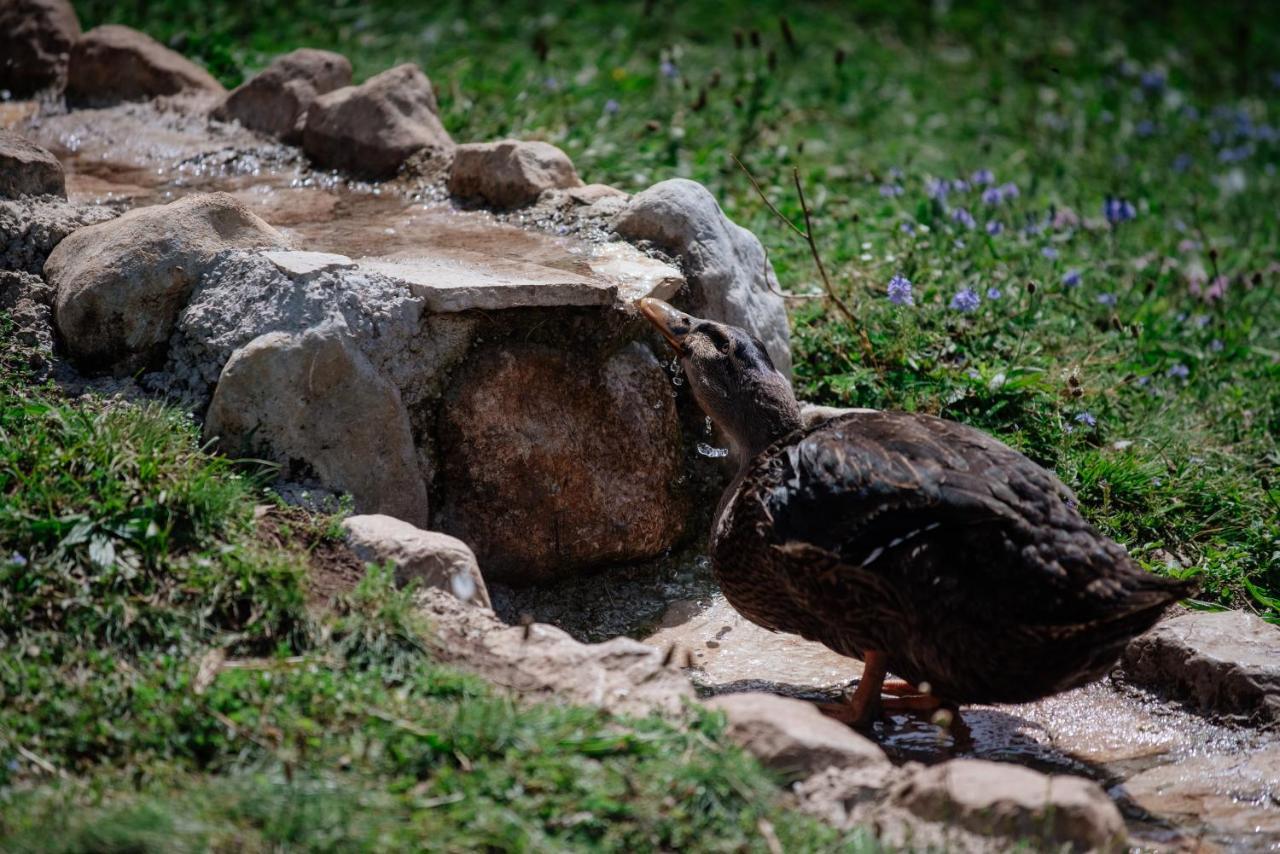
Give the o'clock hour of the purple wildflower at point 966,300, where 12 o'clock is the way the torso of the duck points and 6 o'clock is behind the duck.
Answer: The purple wildflower is roughly at 3 o'clock from the duck.

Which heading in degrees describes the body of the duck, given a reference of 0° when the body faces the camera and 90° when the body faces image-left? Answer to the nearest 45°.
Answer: approximately 90°

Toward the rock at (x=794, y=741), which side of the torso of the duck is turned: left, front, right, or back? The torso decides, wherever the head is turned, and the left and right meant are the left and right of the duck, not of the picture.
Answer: left

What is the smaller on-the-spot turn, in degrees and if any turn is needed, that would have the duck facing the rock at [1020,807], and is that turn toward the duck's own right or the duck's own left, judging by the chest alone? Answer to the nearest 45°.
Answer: approximately 90° to the duck's own left

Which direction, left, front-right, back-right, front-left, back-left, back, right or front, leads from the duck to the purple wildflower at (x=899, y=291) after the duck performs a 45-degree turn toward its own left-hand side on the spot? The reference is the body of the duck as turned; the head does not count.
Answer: back-right

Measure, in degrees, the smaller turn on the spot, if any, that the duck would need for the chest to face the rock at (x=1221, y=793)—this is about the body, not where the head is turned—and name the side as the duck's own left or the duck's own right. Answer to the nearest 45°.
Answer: approximately 180°

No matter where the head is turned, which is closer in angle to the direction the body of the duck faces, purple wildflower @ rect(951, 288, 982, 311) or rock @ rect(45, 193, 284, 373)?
the rock

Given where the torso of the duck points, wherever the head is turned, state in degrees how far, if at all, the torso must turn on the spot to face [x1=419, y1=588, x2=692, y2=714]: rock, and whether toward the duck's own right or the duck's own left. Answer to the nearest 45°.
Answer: approximately 45° to the duck's own left

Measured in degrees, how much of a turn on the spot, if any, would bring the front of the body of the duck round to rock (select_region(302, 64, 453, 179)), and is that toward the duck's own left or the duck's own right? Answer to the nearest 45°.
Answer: approximately 45° to the duck's own right

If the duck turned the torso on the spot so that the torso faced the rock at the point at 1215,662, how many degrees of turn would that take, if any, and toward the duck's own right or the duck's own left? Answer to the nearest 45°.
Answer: approximately 135° to the duck's own right

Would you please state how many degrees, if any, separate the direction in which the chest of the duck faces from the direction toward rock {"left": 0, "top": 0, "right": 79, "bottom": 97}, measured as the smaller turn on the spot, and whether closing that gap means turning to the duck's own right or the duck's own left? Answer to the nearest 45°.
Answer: approximately 45° to the duck's own right
